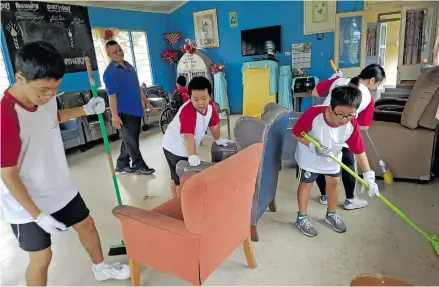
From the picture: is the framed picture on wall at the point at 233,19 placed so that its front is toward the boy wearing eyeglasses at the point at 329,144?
yes

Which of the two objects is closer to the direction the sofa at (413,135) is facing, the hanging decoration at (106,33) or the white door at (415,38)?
the hanging decoration

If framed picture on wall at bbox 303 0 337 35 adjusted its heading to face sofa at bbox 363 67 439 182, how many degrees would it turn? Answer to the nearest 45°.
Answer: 0° — it already faces it

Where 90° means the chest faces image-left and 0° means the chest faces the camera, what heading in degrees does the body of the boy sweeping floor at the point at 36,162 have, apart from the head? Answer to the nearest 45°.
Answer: approximately 315°

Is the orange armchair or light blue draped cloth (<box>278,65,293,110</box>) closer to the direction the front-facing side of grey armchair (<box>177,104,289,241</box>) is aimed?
the orange armchair

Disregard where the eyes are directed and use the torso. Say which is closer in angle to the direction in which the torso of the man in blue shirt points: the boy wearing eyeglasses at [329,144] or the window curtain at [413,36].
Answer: the boy wearing eyeglasses

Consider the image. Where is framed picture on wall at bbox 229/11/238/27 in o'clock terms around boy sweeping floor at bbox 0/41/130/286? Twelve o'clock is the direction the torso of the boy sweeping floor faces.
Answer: The framed picture on wall is roughly at 9 o'clock from the boy sweeping floor.
